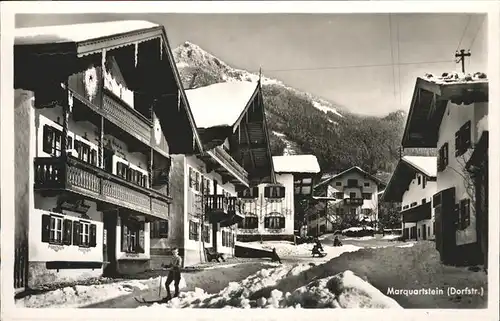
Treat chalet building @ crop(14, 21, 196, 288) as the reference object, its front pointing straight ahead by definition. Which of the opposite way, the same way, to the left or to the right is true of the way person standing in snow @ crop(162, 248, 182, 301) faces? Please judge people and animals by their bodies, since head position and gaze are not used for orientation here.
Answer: to the right

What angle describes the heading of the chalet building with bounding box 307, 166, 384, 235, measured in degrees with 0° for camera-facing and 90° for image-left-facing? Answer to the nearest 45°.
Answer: approximately 0°

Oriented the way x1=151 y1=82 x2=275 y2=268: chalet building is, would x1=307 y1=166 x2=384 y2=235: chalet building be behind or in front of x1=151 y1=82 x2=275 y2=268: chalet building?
in front
